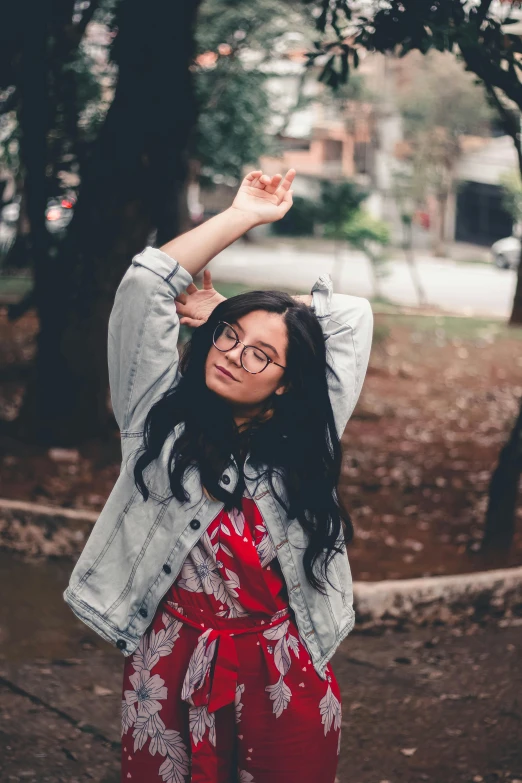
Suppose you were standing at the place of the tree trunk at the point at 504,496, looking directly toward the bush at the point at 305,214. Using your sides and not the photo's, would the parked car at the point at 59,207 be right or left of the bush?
left

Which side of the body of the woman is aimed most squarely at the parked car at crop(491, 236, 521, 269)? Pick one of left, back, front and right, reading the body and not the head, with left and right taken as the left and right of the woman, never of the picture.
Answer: back

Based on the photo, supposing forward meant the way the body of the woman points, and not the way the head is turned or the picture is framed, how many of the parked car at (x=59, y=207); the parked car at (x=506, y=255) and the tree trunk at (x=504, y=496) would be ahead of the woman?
0

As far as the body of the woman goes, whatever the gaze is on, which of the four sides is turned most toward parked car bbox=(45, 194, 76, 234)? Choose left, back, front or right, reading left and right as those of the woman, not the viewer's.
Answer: back

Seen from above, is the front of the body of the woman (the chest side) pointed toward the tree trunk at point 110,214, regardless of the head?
no

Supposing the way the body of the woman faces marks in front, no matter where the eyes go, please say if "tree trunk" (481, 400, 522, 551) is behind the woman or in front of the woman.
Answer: behind

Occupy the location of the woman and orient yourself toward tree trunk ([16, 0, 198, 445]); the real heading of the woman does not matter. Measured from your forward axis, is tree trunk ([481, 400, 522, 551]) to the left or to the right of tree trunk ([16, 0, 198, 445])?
right

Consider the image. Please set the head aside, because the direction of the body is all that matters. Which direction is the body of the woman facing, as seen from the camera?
toward the camera

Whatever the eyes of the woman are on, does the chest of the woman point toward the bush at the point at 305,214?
no

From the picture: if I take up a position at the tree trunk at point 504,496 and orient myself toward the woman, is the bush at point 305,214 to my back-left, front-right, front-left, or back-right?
back-right
